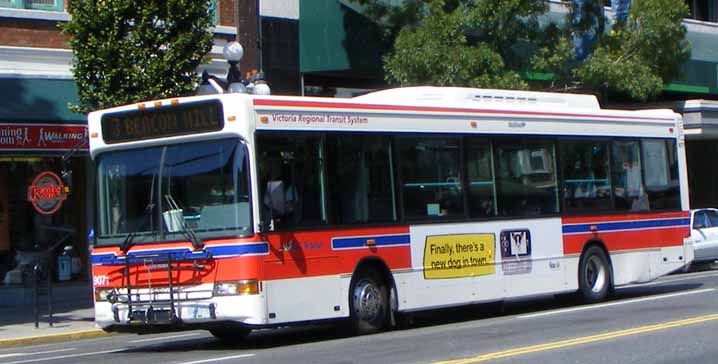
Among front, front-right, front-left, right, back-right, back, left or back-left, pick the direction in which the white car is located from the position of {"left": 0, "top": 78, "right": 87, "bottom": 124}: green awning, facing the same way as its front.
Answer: left

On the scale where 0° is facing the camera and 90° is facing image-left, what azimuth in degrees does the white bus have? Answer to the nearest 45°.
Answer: approximately 45°

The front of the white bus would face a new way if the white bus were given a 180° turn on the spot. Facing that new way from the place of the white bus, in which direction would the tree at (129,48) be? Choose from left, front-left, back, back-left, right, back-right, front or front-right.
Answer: left

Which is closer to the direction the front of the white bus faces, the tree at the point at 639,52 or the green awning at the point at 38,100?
the green awning

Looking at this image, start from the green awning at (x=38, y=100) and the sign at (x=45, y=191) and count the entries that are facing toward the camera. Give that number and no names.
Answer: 2

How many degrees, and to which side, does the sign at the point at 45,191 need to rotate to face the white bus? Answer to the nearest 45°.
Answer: approximately 45° to its left

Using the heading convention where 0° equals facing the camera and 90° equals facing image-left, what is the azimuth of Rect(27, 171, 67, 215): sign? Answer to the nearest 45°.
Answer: approximately 0°

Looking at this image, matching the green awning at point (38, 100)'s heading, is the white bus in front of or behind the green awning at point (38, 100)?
in front

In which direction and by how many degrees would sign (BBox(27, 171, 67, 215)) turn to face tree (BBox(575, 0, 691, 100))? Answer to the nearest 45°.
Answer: approximately 90° to its left

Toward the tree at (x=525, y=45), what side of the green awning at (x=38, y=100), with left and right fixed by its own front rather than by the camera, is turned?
left

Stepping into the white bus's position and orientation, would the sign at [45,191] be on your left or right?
on your right

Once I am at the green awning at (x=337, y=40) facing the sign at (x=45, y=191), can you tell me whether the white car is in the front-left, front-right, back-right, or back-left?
back-left
